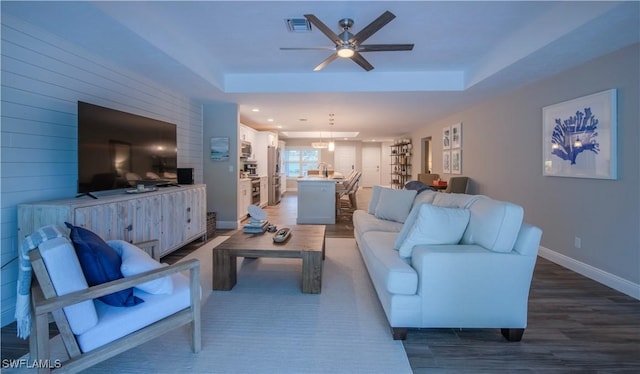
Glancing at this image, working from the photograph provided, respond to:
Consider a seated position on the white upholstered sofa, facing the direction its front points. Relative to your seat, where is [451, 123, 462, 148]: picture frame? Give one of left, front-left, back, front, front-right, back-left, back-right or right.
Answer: right

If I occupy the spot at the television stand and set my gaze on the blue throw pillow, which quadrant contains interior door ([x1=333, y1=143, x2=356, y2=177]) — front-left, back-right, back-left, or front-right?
back-left

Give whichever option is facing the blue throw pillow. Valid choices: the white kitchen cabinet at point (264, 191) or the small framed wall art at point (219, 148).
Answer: the small framed wall art

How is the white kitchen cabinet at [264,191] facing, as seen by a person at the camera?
facing to the right of the viewer

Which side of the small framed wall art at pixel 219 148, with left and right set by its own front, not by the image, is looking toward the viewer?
front

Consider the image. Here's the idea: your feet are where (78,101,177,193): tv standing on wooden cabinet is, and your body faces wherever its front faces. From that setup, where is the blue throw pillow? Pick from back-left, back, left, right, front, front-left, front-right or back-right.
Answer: front-right

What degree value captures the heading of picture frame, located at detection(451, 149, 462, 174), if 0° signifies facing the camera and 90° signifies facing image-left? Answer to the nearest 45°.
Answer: approximately 45°

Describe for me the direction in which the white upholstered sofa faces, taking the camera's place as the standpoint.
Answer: facing to the left of the viewer

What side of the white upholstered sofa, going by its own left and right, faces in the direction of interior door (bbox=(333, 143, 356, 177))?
right

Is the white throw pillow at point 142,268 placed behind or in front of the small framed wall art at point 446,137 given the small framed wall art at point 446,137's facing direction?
in front

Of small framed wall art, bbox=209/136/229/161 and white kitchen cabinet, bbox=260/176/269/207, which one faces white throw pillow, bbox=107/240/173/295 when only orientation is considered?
the small framed wall art

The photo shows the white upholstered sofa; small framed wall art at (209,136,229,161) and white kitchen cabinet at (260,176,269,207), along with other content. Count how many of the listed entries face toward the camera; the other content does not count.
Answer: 1

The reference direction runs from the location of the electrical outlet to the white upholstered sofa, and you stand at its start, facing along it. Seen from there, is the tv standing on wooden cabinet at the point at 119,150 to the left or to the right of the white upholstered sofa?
right

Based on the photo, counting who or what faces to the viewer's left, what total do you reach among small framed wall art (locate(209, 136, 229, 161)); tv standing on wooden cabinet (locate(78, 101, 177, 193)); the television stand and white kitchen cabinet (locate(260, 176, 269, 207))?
0

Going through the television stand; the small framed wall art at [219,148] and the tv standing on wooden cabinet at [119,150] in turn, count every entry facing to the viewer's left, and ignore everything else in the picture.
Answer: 0

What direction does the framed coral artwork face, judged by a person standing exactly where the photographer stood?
facing the viewer and to the left of the viewer
